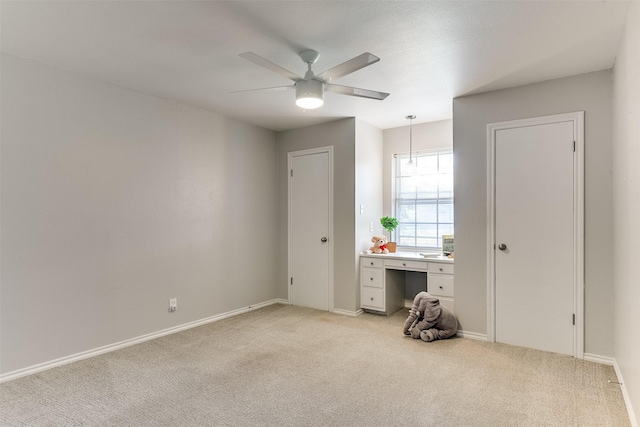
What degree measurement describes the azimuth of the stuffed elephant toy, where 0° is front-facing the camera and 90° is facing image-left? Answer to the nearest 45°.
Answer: approximately 45°

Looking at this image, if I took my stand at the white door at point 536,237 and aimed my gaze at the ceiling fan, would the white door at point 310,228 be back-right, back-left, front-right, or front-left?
front-right

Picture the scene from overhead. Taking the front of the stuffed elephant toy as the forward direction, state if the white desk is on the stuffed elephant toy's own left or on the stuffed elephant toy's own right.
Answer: on the stuffed elephant toy's own right

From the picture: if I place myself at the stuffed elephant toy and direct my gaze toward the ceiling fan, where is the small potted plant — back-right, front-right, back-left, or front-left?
back-right

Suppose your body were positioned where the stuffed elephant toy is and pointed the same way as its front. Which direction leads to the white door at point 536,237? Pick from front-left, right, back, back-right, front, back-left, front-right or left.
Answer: back-left

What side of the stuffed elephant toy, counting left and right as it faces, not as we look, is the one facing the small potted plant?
right

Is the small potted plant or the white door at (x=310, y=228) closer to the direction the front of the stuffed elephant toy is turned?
the white door

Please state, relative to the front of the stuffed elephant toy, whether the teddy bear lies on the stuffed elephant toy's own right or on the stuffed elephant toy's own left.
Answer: on the stuffed elephant toy's own right
